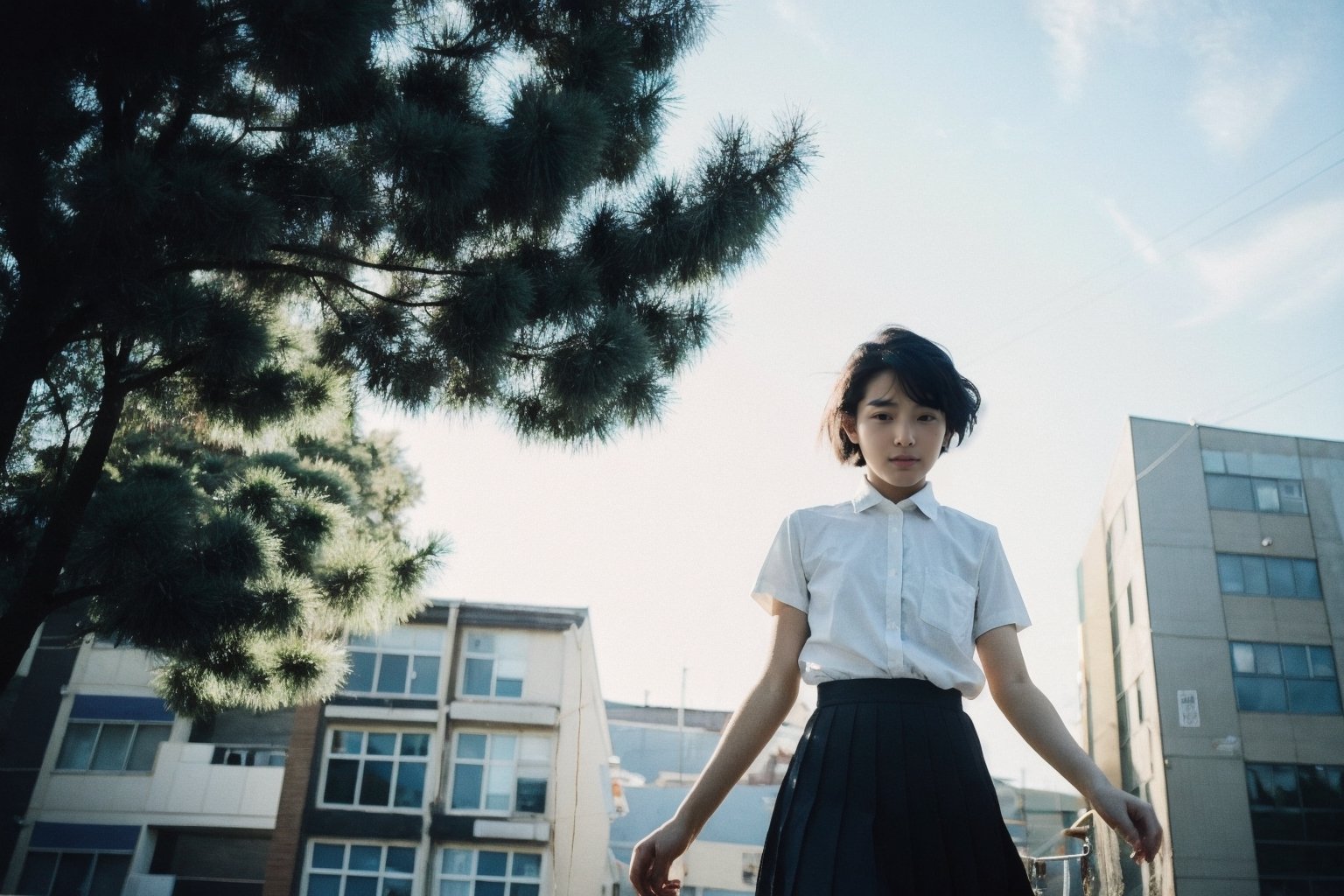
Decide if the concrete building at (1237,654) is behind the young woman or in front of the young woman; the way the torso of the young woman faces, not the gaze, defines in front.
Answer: behind

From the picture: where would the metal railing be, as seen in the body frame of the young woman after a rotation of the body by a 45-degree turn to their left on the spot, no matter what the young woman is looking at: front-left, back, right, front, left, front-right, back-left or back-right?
back-left

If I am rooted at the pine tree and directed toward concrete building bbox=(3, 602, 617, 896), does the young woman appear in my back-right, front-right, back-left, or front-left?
back-right

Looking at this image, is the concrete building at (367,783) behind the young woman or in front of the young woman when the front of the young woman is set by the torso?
behind

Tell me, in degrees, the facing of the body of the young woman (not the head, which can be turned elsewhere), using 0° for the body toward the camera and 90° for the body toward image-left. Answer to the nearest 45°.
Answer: approximately 0°

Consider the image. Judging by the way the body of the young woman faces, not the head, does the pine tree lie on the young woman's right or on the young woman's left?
on the young woman's right
